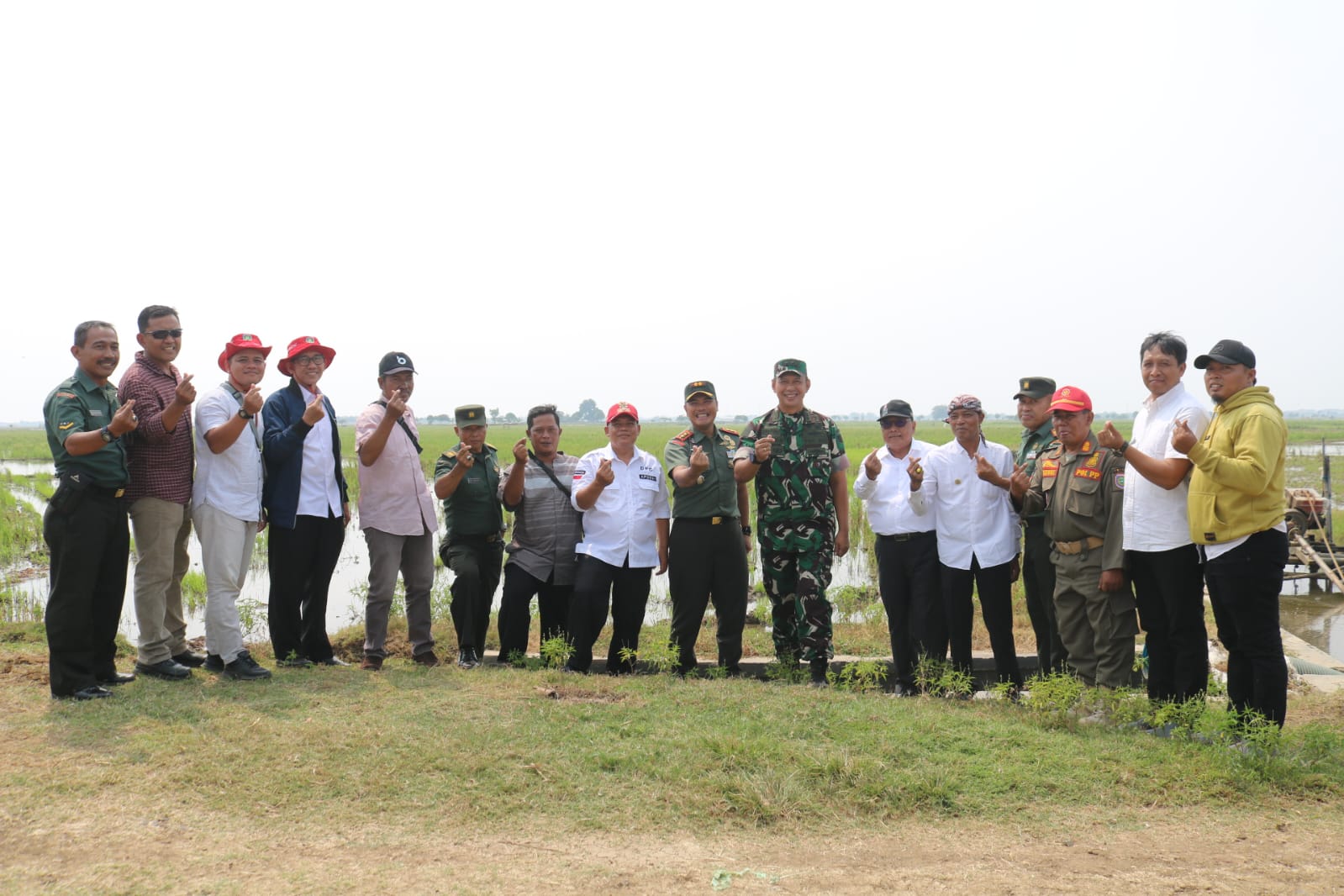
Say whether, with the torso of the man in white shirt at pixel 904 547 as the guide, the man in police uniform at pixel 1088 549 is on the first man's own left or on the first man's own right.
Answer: on the first man's own left

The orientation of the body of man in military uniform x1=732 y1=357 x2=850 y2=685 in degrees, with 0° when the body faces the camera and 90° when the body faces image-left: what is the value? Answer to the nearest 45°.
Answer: approximately 0°

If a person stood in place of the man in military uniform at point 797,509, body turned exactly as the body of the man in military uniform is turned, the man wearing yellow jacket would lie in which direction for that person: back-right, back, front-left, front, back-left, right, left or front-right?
front-left

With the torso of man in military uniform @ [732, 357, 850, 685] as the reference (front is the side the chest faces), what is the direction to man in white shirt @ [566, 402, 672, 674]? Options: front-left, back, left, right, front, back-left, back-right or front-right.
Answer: right

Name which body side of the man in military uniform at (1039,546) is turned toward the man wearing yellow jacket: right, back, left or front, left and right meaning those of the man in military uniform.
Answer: left

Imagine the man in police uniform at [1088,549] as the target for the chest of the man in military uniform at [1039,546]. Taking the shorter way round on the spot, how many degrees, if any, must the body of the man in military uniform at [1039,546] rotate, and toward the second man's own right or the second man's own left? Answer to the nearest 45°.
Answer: approximately 45° to the second man's own left

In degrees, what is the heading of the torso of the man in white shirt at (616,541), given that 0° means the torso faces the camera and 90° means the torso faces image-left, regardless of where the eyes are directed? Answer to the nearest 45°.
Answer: approximately 0°
